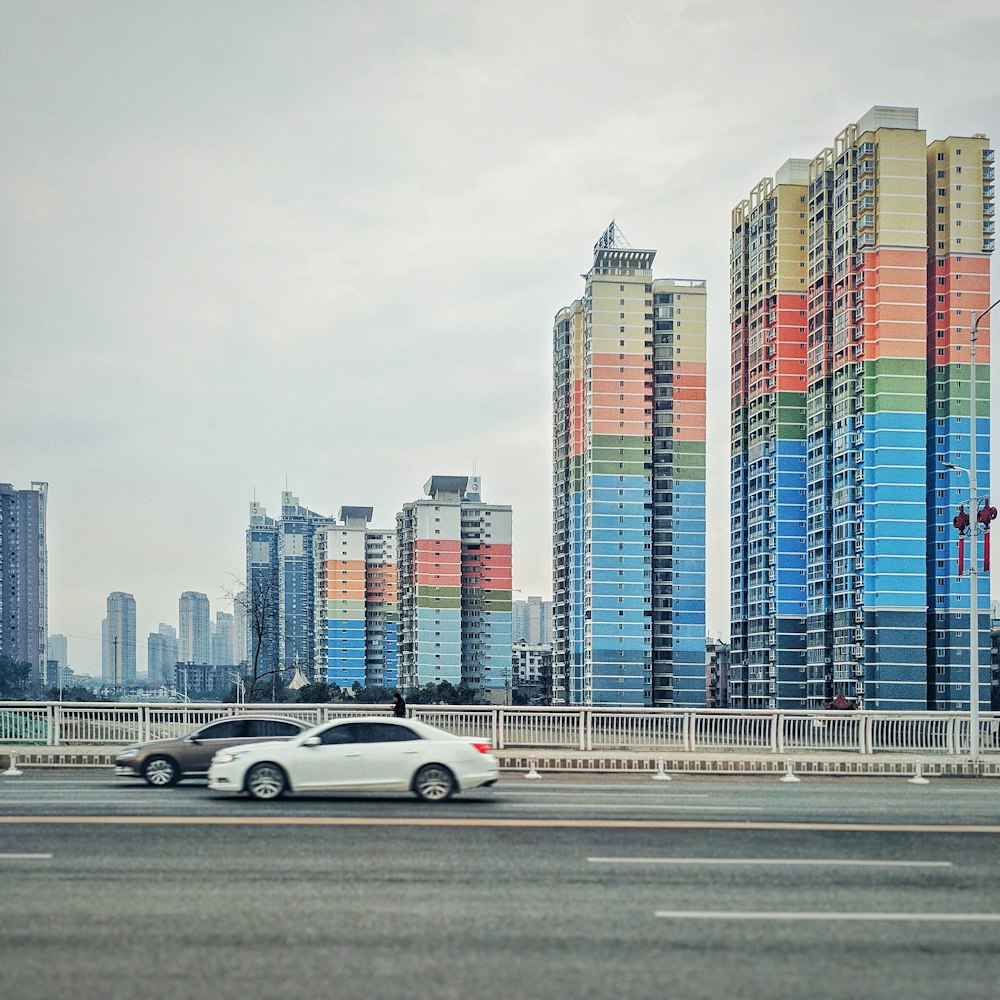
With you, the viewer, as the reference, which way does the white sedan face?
facing to the left of the viewer

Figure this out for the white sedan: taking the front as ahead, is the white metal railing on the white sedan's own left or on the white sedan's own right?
on the white sedan's own right
